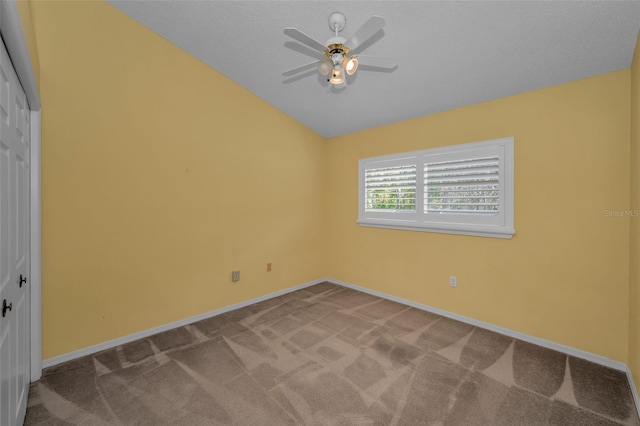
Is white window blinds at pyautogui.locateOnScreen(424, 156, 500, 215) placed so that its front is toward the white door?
yes

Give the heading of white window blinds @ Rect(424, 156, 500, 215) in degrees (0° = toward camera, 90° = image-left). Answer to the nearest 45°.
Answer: approximately 45°

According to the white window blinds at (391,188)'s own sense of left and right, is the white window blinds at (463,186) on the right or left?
on its left

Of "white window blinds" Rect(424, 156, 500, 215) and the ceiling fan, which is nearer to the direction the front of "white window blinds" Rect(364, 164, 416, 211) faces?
the ceiling fan
